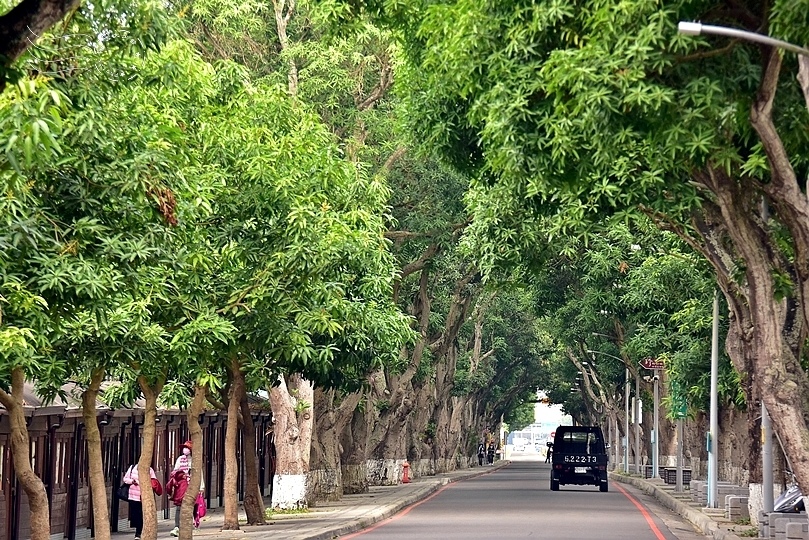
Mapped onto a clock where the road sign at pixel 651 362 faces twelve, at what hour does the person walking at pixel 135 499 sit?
The person walking is roughly at 1 o'clock from the road sign.

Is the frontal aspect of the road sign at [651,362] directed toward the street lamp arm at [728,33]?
yes

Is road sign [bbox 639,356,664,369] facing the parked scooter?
yes

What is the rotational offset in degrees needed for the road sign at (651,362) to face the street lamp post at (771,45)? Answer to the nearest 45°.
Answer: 0° — it already faces it
